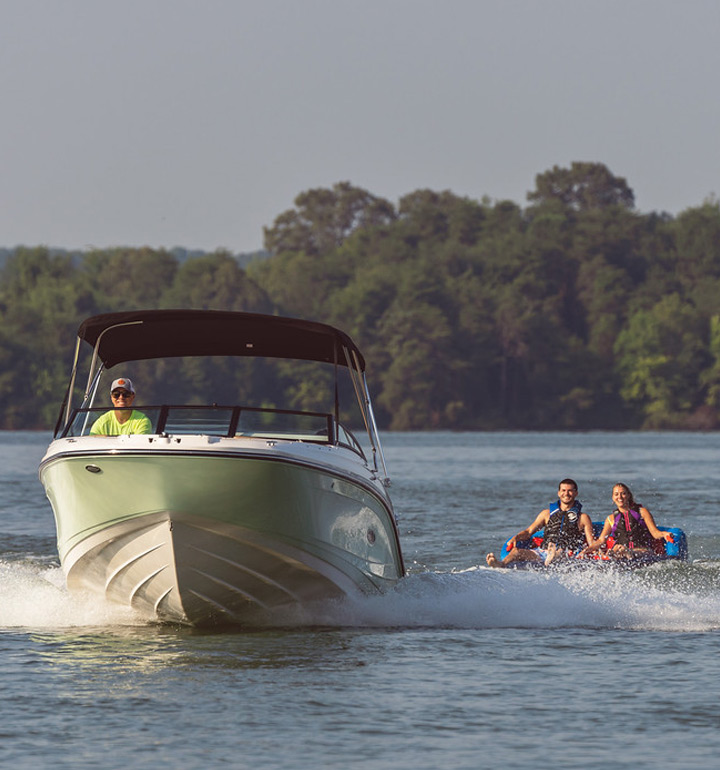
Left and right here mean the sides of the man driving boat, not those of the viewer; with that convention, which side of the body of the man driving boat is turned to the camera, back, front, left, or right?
front

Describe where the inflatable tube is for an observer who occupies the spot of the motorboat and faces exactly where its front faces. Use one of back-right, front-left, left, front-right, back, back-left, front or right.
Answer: back-left

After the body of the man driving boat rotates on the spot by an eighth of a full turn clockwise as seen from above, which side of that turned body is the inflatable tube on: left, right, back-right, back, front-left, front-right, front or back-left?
back
